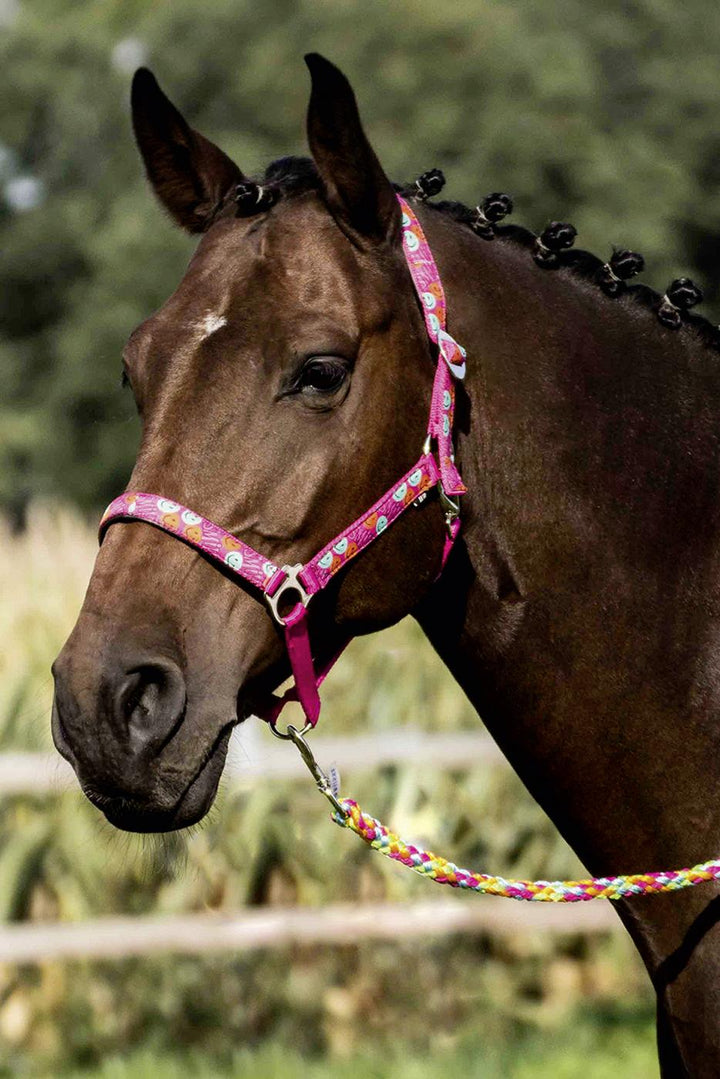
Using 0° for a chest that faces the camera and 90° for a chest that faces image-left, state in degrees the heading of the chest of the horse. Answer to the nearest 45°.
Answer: approximately 45°
